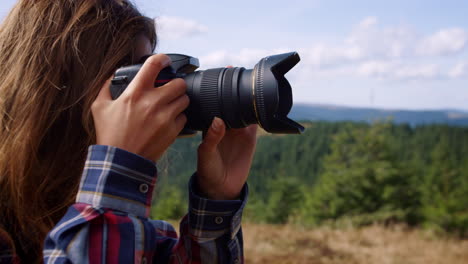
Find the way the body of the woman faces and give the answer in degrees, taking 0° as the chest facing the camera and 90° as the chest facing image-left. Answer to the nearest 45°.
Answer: approximately 270°
